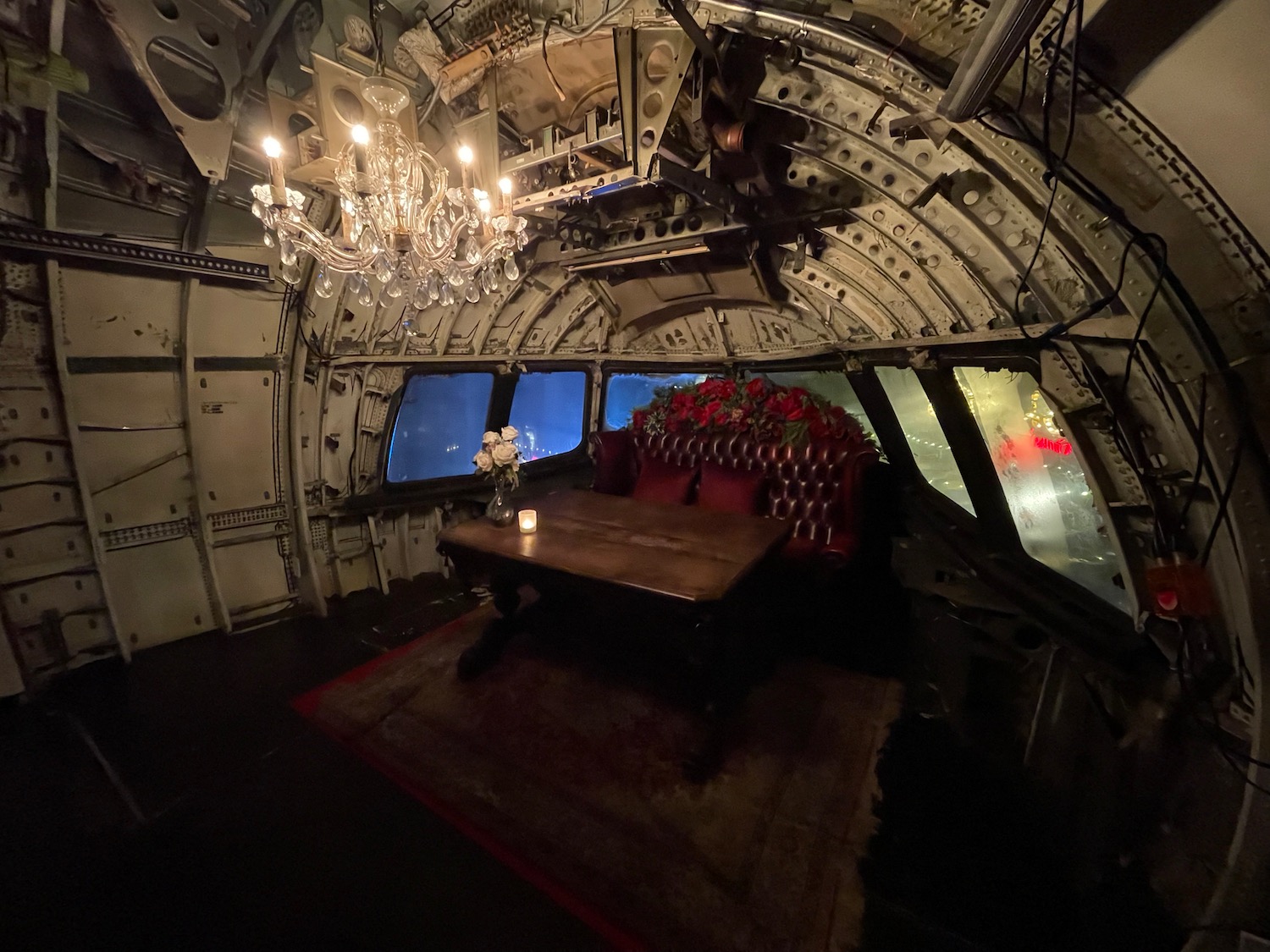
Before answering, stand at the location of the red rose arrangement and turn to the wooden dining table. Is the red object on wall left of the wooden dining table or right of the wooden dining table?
left

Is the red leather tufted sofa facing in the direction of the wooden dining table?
yes

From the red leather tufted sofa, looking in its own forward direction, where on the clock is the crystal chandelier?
The crystal chandelier is roughly at 12 o'clock from the red leather tufted sofa.

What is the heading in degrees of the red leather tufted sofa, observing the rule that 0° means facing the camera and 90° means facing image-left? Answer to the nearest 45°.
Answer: approximately 45°

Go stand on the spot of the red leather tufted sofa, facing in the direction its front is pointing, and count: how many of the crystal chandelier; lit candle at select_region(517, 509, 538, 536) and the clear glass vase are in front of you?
3

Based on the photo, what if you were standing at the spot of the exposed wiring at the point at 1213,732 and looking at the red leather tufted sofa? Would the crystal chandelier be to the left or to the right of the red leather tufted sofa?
left

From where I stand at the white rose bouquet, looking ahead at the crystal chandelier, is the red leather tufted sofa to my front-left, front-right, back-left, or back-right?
back-left
